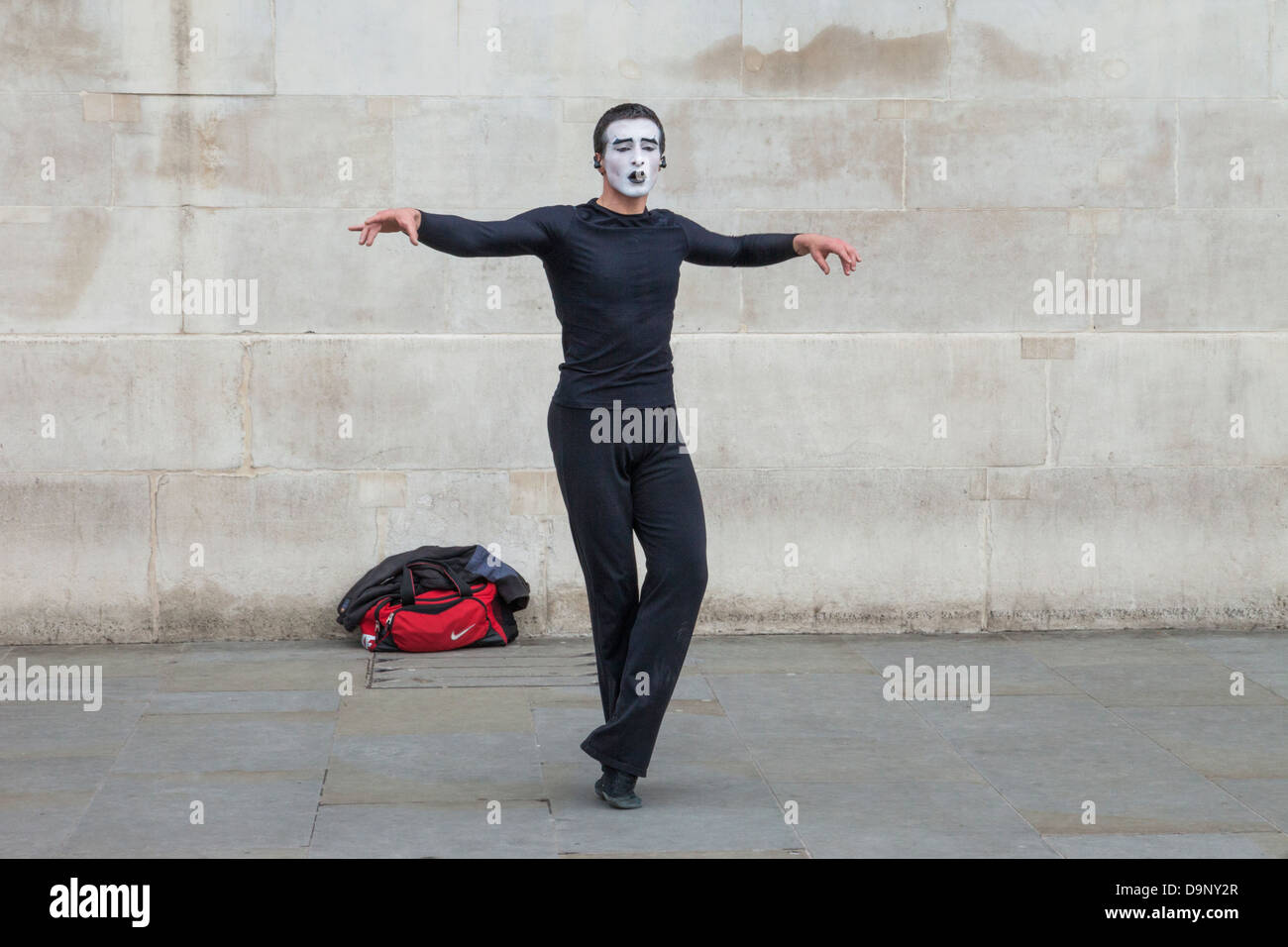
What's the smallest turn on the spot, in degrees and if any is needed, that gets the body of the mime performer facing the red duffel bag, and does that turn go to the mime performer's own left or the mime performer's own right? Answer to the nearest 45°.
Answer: approximately 180°

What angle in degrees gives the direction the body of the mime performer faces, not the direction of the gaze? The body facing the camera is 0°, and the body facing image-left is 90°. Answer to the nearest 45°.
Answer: approximately 0°
